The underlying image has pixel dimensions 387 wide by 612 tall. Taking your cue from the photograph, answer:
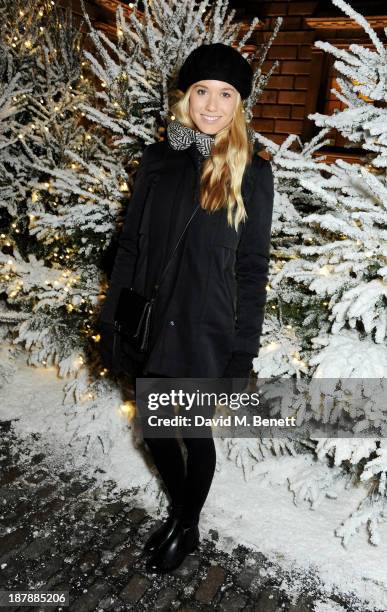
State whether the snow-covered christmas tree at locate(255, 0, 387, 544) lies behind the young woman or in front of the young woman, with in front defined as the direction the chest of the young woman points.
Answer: behind

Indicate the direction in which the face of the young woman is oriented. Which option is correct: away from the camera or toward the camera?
toward the camera

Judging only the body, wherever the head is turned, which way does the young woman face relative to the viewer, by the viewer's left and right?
facing the viewer and to the left of the viewer
